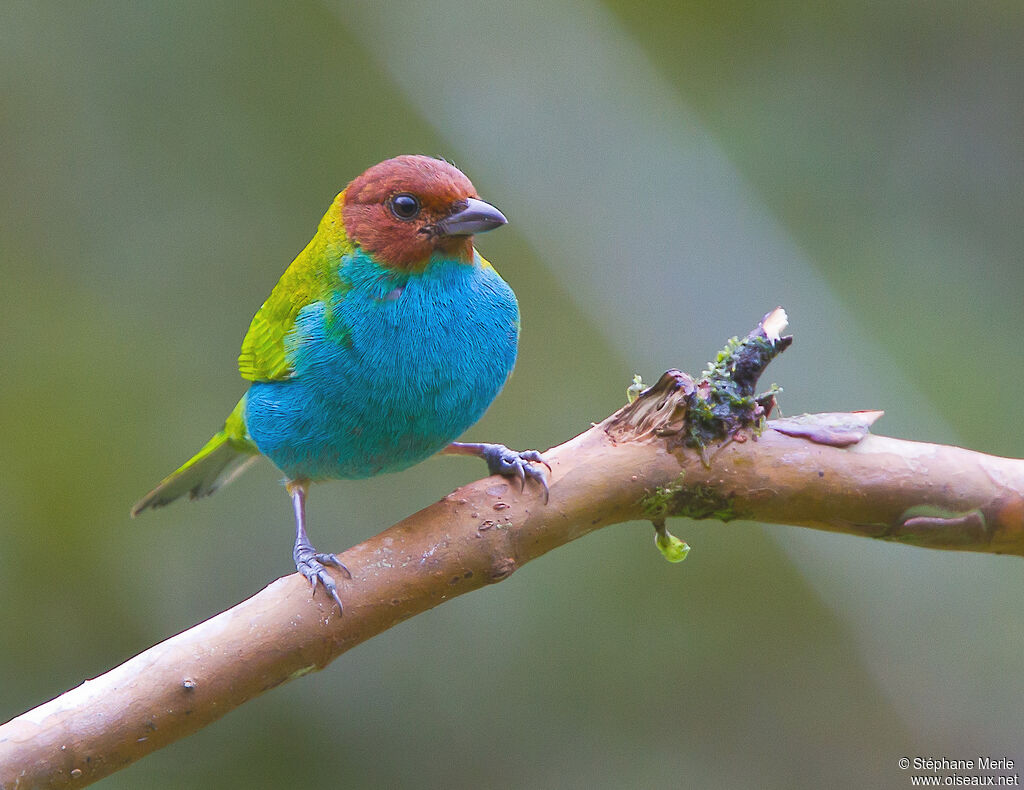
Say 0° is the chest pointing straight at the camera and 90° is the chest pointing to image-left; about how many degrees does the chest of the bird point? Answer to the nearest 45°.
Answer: approximately 315°
